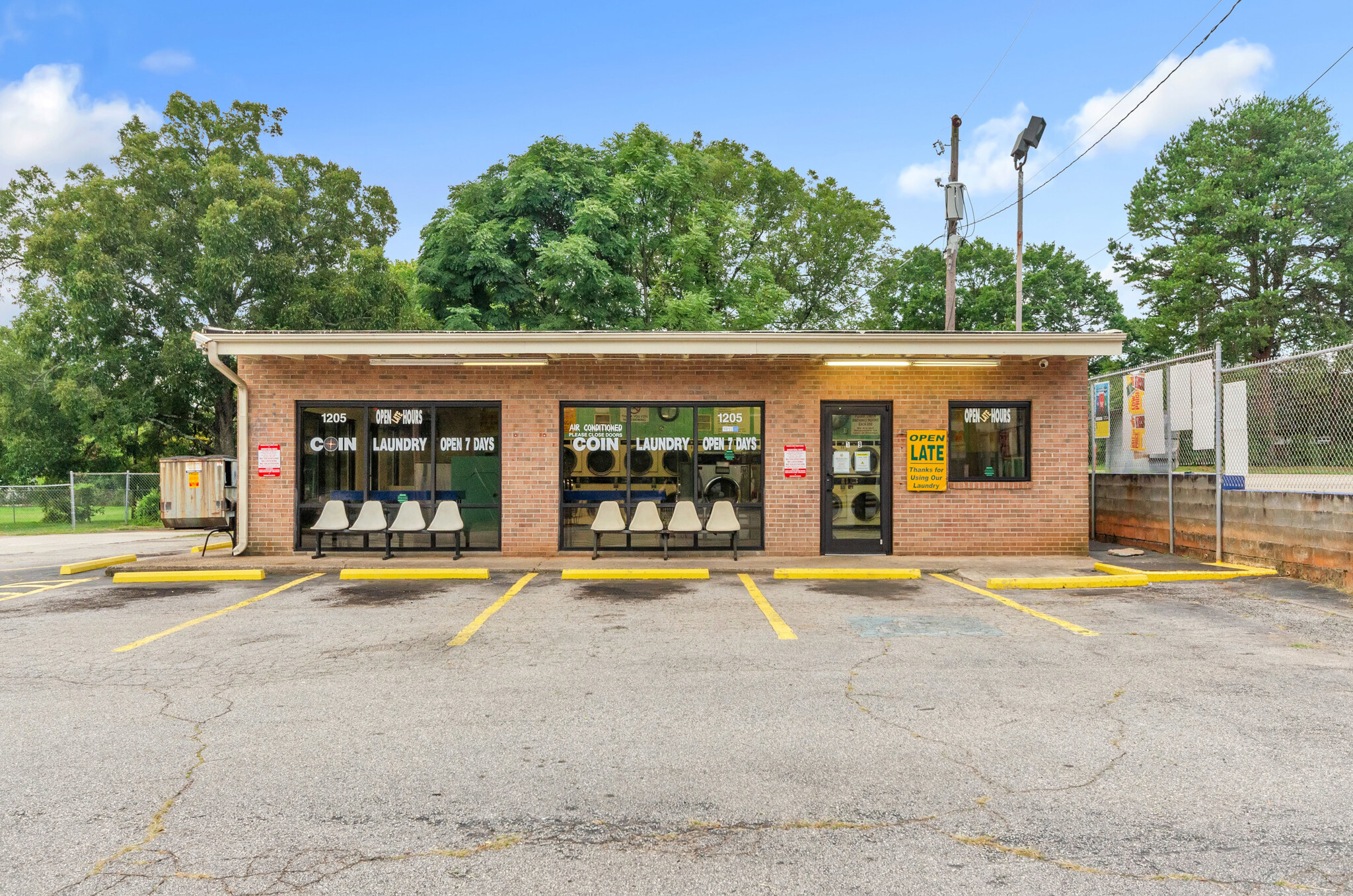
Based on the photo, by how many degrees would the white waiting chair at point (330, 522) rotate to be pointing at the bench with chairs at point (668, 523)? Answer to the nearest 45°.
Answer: approximately 90° to its left

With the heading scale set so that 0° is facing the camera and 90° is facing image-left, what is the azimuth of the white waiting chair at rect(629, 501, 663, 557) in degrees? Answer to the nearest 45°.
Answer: approximately 0°

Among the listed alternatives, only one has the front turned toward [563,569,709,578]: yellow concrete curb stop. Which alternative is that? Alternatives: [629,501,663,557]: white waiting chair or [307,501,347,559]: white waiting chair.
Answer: [629,501,663,557]: white waiting chair

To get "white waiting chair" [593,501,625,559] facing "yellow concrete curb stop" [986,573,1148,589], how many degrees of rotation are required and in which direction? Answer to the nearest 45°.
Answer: approximately 45° to its left

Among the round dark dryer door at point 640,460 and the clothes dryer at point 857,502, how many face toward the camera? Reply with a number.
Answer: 2

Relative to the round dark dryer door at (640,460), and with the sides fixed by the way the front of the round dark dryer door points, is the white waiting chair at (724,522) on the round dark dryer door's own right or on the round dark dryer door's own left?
on the round dark dryer door's own left

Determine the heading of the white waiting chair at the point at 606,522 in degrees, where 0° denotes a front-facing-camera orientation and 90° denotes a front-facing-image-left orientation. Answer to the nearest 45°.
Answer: approximately 0°

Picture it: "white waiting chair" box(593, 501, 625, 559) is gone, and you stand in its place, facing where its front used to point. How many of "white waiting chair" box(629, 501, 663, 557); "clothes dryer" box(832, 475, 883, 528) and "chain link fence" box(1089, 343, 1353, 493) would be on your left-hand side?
3

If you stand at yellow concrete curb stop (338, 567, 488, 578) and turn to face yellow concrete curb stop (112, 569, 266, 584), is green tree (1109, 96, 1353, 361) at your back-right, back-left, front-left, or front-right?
back-right

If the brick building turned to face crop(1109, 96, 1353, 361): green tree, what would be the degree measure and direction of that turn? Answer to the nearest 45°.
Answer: approximately 135° to its left

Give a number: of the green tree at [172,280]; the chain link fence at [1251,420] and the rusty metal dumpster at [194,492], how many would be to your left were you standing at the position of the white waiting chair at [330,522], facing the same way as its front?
1

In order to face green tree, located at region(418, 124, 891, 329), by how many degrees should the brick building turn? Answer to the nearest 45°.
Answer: approximately 180°
